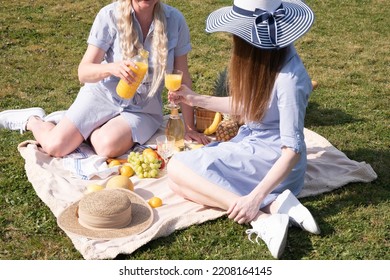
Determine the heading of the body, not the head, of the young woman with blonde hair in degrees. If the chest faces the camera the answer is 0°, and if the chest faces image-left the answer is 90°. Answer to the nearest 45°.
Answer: approximately 0°

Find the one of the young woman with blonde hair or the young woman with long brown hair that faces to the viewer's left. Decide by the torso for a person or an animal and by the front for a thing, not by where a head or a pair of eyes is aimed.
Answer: the young woman with long brown hair

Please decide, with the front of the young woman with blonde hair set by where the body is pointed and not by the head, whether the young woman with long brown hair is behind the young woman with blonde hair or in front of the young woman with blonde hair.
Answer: in front

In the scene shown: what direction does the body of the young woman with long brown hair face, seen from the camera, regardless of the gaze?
to the viewer's left

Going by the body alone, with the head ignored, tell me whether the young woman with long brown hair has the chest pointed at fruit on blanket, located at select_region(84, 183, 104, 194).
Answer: yes

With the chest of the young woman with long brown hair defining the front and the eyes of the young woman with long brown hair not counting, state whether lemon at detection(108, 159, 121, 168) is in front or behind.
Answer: in front

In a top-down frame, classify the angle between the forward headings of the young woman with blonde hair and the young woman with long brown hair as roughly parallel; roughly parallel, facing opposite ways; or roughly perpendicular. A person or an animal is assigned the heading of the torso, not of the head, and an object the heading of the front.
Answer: roughly perpendicular

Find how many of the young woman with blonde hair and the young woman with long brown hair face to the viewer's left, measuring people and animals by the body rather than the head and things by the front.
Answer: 1

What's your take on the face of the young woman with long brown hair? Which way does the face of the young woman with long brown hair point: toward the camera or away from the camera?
away from the camera

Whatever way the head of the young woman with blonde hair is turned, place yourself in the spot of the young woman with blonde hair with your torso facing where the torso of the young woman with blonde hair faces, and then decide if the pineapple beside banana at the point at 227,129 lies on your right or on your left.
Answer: on your left

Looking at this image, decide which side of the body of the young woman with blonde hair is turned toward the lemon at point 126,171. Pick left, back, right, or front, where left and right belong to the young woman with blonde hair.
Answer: front
